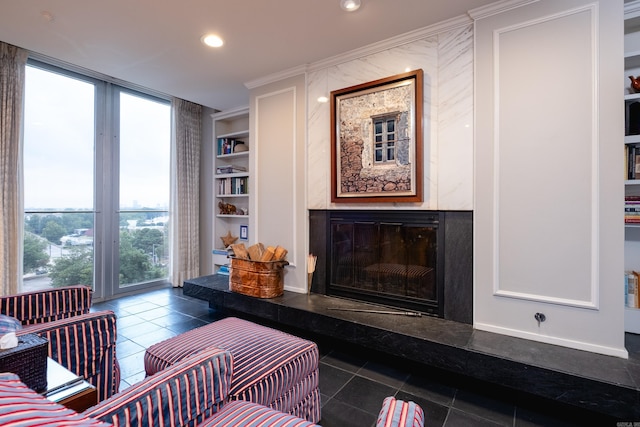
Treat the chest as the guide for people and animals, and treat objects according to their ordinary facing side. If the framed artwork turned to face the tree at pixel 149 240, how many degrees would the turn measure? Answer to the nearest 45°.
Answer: approximately 45° to its right

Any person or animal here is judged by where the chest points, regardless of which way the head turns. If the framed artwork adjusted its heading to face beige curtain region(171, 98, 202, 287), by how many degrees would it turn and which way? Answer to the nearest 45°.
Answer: approximately 90° to its right

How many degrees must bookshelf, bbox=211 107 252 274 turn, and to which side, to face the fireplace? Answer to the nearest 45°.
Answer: approximately 90° to its left

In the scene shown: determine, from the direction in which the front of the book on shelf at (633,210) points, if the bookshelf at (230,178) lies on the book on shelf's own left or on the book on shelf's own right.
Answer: on the book on shelf's own right

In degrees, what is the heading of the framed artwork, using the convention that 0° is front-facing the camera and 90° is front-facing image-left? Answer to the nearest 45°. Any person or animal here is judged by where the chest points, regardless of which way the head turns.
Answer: approximately 45°

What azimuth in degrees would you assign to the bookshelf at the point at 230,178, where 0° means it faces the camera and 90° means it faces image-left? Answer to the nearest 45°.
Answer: approximately 45°

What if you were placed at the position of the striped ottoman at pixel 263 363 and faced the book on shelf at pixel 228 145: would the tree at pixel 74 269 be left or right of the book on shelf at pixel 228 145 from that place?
left
